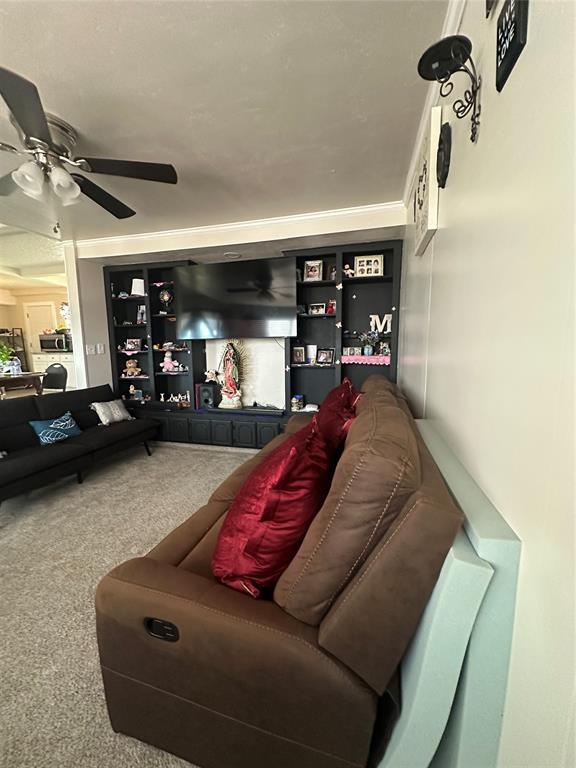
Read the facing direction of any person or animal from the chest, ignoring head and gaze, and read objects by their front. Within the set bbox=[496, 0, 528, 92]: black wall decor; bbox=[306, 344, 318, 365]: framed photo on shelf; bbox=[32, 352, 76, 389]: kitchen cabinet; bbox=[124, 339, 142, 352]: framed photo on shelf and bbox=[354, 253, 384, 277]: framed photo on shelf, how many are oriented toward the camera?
4

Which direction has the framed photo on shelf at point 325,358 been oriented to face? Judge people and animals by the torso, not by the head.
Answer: toward the camera

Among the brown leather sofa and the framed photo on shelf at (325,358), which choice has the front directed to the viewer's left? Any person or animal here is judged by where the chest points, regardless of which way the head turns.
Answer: the brown leather sofa

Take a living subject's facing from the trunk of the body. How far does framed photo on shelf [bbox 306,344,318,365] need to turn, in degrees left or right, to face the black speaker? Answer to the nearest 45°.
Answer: approximately 90° to its right

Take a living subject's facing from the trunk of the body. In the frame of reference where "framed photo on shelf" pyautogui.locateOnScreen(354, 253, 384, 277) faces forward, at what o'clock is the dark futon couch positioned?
The dark futon couch is roughly at 2 o'clock from the framed photo on shelf.

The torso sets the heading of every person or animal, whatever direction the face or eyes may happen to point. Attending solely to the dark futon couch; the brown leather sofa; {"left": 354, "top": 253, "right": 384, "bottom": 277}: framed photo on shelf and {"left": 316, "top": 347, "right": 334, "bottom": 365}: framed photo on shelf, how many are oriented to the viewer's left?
1

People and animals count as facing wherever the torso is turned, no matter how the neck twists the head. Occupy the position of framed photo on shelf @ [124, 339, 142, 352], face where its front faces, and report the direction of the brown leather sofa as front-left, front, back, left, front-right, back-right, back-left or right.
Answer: front

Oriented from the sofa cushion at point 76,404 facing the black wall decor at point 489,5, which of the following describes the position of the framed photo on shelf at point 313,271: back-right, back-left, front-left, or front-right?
front-left

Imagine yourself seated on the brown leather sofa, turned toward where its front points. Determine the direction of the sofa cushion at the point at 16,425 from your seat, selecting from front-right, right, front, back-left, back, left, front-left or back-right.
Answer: front-right

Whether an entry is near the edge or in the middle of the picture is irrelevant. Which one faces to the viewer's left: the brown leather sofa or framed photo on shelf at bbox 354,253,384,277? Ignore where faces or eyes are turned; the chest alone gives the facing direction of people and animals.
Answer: the brown leather sofa

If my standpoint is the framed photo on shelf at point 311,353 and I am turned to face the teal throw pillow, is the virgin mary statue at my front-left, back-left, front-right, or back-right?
front-right

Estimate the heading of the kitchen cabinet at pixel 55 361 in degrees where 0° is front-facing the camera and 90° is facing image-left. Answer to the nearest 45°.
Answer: approximately 0°

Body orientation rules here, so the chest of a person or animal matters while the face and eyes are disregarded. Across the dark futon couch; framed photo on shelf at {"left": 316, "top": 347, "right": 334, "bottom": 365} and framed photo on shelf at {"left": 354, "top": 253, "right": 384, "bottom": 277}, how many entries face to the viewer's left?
0

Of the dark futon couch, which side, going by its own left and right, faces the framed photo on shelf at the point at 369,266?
front

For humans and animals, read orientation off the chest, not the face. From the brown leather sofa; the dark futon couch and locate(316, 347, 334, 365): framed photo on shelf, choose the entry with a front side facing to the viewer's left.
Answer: the brown leather sofa

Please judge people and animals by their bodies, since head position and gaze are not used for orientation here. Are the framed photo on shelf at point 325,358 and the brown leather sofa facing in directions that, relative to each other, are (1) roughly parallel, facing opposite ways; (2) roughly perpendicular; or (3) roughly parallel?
roughly perpendicular

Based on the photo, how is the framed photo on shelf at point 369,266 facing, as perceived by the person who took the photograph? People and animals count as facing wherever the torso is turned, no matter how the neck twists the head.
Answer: facing the viewer
